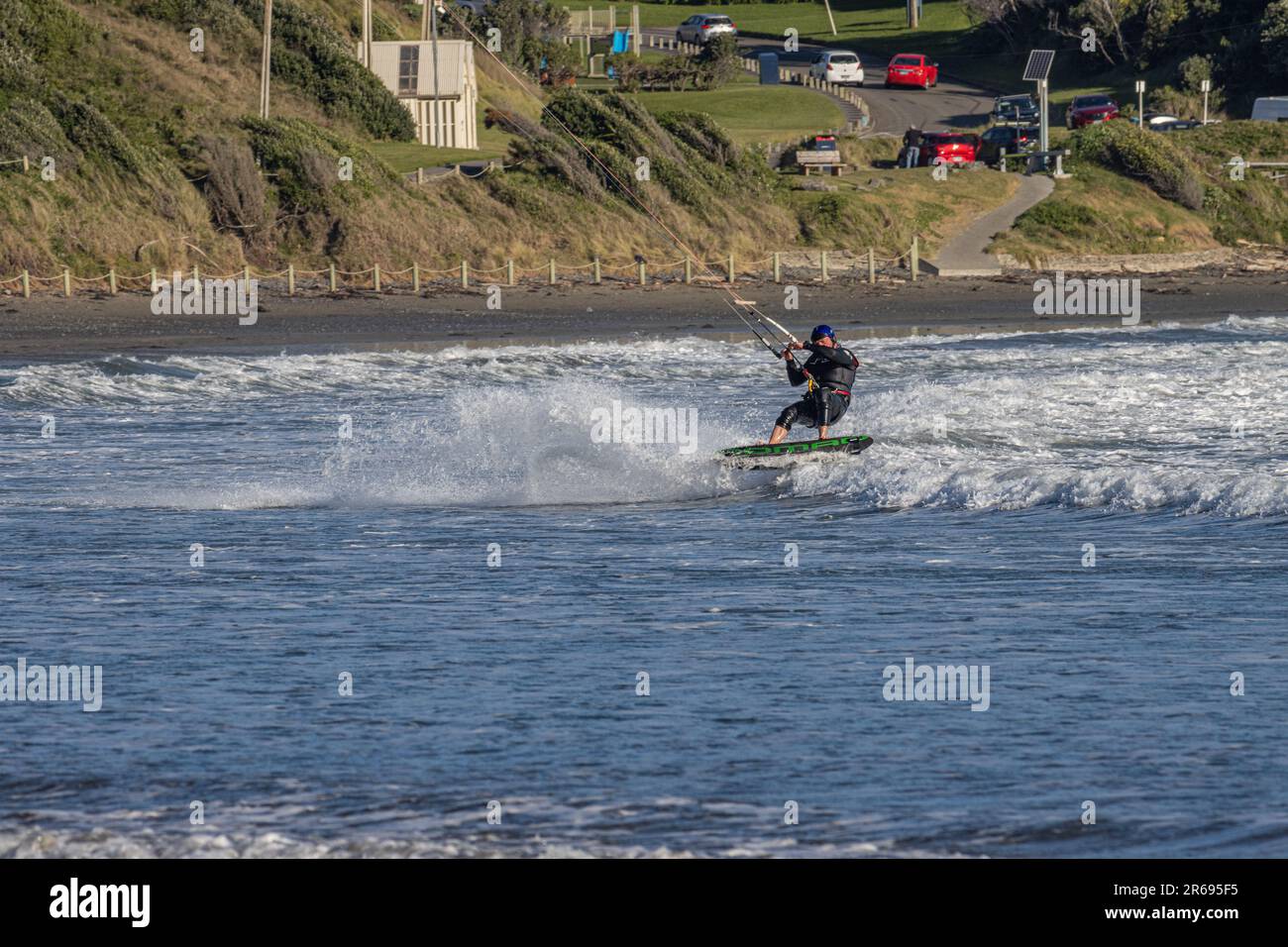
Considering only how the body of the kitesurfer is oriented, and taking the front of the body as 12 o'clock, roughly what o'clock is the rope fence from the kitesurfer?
The rope fence is roughly at 4 o'clock from the kitesurfer.

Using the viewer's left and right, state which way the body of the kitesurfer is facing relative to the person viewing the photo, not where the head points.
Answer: facing the viewer and to the left of the viewer
